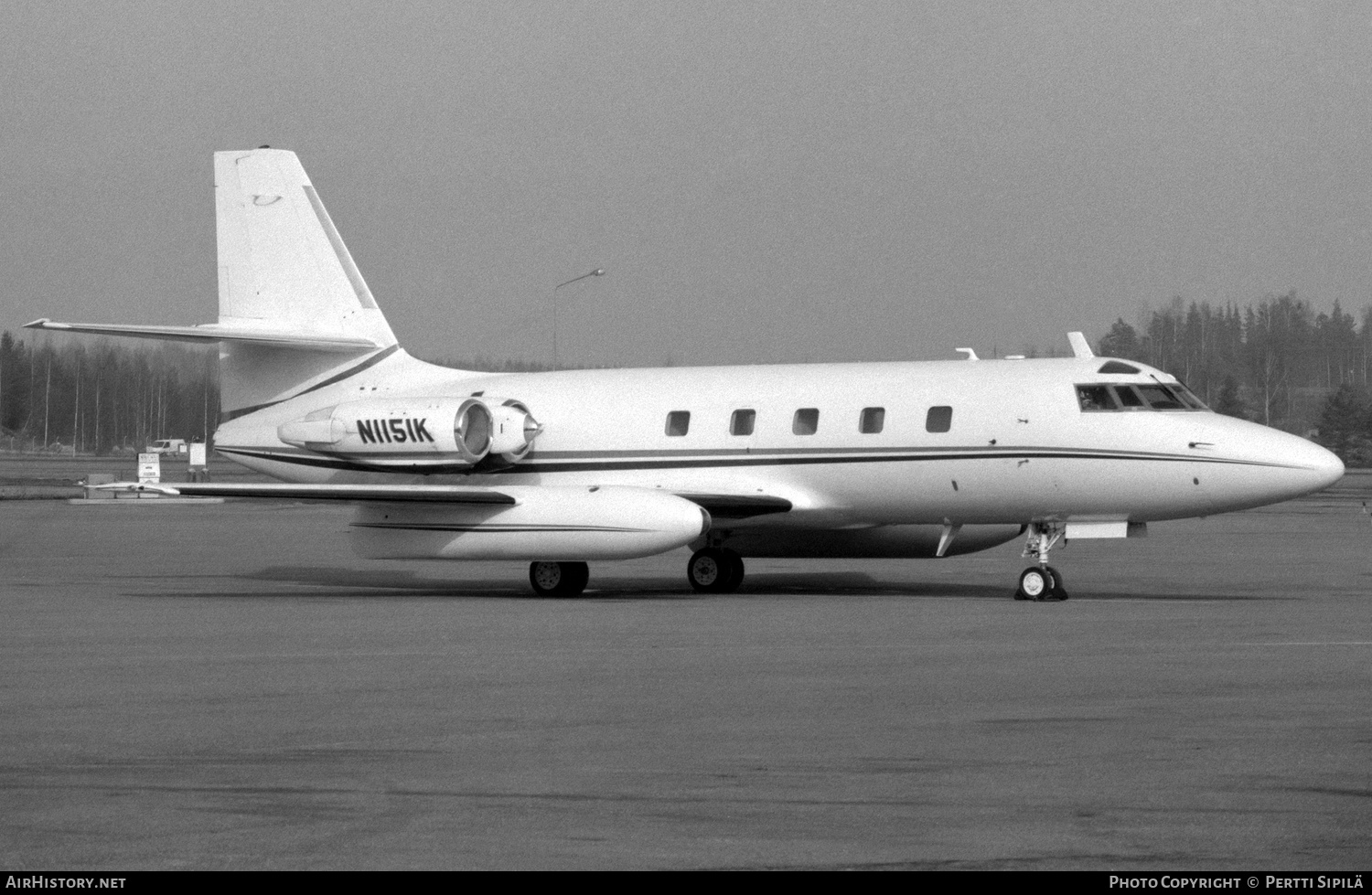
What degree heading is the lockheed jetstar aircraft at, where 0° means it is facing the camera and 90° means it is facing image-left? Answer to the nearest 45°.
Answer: approximately 315°
